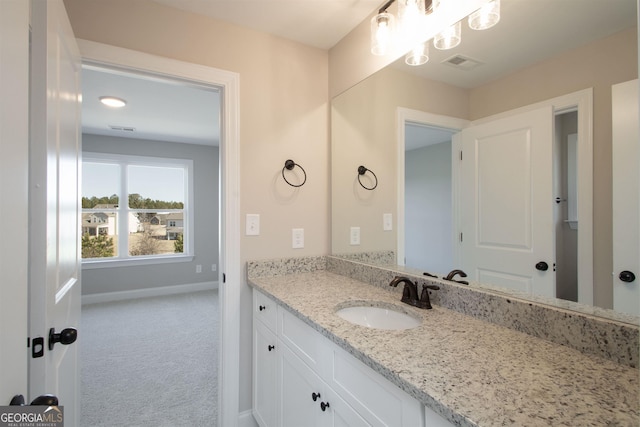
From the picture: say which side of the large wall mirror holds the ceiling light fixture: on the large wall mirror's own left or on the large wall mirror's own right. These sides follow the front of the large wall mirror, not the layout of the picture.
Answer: on the large wall mirror's own right

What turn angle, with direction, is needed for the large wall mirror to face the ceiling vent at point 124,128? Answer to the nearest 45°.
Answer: approximately 45° to its right

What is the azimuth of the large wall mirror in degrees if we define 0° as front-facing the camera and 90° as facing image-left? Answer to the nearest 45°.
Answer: approximately 45°

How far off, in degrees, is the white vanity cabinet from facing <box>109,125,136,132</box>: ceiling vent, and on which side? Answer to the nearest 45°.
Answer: approximately 90° to its right
